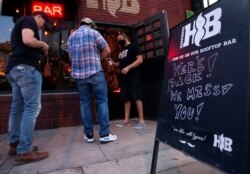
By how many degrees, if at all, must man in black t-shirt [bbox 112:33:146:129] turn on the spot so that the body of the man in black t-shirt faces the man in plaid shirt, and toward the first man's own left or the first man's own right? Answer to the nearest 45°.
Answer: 0° — they already face them

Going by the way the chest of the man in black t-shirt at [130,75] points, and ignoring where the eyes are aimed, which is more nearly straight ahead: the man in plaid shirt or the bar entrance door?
the man in plaid shirt

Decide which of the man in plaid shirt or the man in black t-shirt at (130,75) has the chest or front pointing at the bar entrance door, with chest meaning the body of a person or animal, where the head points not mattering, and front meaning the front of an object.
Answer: the man in plaid shirt

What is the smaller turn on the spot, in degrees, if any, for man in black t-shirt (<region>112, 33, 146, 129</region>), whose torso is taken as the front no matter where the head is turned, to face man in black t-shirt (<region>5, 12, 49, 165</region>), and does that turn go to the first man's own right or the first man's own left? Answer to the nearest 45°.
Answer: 0° — they already face them

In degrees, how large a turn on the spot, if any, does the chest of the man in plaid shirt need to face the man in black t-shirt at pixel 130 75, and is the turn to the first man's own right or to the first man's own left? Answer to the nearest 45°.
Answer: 0° — they already face them

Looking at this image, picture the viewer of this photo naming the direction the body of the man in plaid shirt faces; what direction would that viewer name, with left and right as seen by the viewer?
facing away from the viewer and to the right of the viewer

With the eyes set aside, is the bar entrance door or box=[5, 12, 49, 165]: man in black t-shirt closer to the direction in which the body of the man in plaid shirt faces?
the bar entrance door

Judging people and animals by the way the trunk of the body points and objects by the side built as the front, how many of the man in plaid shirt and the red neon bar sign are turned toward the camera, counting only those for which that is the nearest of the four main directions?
1

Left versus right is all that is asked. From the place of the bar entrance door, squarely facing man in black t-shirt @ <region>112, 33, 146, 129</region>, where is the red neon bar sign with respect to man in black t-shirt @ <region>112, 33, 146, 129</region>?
right

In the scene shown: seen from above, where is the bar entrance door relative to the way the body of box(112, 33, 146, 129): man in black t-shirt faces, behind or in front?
behind
